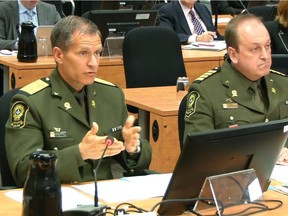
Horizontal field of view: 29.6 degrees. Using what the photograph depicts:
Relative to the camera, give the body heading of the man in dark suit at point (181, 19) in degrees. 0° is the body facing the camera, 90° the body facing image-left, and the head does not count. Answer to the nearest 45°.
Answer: approximately 315°

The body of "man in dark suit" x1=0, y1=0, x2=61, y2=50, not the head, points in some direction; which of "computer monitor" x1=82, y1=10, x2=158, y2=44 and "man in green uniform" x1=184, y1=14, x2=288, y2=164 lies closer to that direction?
the man in green uniform

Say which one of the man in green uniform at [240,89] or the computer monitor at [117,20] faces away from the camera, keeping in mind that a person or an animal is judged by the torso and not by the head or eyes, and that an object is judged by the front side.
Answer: the computer monitor

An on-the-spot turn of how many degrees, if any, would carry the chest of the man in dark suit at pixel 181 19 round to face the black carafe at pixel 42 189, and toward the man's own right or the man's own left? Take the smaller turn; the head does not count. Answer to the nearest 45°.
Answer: approximately 45° to the man's own right

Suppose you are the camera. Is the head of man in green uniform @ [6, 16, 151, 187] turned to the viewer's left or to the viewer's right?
to the viewer's right

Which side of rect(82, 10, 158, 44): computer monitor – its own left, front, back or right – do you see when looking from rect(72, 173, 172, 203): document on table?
back

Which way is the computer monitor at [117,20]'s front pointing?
away from the camera

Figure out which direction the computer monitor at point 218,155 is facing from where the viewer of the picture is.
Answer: facing away from the viewer and to the left of the viewer

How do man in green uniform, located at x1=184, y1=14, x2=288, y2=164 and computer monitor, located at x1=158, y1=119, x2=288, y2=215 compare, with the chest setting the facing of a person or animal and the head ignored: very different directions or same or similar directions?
very different directions
